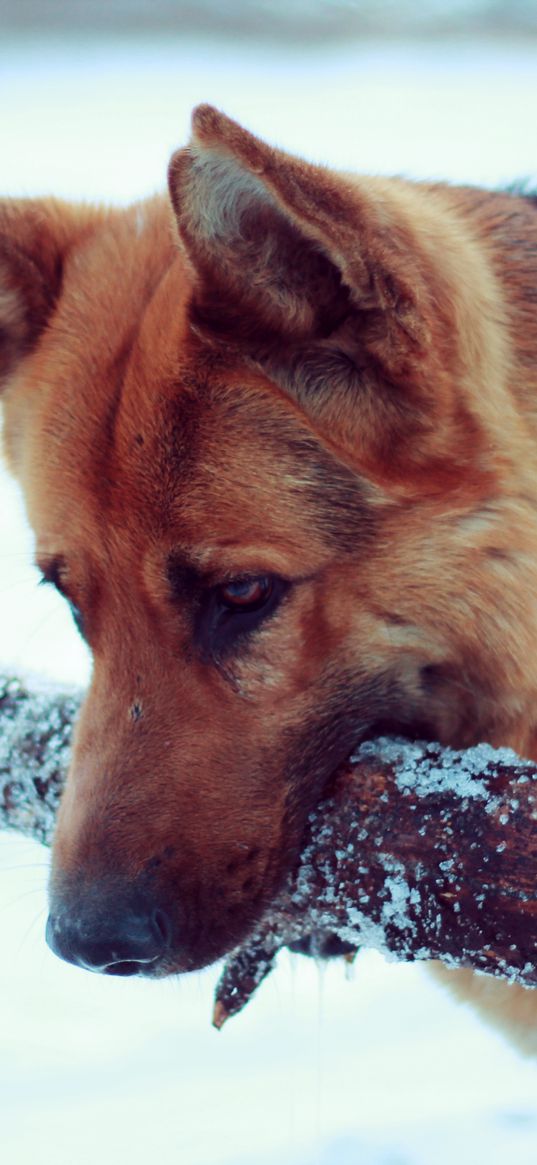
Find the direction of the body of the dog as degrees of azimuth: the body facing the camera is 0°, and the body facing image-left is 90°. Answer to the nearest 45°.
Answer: approximately 45°
